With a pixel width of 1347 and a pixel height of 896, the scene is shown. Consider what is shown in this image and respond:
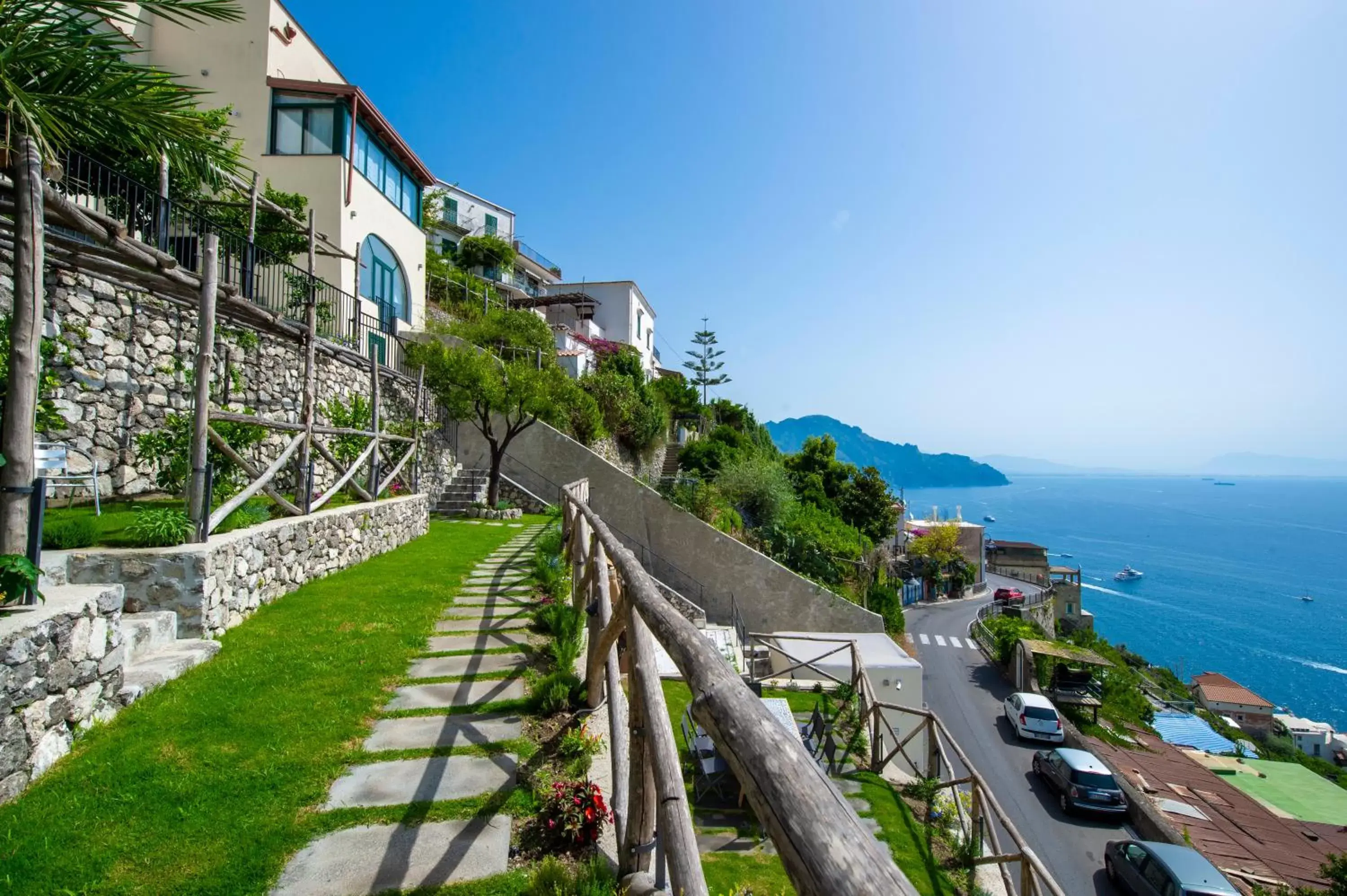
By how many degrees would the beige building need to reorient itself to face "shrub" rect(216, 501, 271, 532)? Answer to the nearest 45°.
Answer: approximately 45° to its right

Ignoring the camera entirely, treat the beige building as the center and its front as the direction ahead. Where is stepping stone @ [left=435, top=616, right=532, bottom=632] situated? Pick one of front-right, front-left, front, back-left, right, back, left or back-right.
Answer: front-right

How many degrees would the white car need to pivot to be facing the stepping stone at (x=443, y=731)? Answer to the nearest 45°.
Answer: approximately 135° to its left

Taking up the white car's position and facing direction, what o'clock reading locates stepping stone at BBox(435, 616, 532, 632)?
The stepping stone is roughly at 8 o'clock from the white car.

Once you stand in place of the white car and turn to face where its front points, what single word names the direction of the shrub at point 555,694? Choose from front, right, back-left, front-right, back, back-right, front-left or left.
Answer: back-left

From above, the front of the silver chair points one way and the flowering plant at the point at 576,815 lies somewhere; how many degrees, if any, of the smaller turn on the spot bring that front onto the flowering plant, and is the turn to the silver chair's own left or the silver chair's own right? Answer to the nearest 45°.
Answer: approximately 45° to the silver chair's own right

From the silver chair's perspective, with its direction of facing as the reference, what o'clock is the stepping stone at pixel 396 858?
The stepping stone is roughly at 1 o'clock from the silver chair.

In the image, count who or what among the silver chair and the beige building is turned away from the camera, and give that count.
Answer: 0

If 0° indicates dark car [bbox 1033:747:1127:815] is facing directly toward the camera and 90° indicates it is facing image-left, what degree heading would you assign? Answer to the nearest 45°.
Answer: approximately 135°

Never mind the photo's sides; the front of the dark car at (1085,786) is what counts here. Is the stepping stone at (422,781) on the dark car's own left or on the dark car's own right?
on the dark car's own left

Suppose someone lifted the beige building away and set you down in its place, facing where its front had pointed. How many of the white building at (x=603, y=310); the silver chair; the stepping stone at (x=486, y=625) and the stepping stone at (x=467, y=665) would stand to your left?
1

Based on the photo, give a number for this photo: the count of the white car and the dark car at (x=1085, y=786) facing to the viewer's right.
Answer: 0

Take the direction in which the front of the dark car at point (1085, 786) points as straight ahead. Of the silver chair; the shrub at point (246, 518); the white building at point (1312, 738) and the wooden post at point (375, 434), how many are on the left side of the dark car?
3

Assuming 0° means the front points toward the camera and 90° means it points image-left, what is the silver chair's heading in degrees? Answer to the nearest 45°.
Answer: approximately 315°
